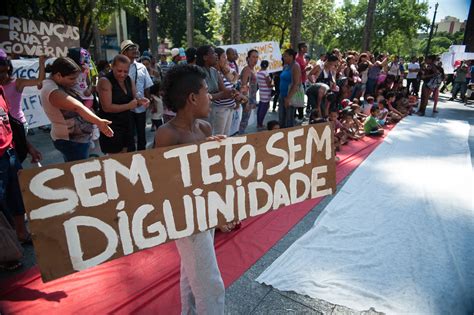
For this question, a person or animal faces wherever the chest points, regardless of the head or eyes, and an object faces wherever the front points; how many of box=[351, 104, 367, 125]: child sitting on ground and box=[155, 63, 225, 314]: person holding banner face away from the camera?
0

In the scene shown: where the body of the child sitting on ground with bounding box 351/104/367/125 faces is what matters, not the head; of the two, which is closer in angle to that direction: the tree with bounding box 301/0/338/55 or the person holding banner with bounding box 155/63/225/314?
the person holding banner

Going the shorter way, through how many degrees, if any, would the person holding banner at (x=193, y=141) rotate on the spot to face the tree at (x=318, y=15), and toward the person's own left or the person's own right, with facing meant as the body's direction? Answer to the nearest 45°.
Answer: approximately 135° to the person's own left

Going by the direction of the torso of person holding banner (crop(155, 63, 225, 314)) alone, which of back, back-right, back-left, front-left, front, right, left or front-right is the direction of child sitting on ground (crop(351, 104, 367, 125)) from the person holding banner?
left

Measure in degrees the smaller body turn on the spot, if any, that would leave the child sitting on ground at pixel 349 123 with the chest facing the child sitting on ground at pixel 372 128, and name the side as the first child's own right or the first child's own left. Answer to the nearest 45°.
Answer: approximately 90° to the first child's own left

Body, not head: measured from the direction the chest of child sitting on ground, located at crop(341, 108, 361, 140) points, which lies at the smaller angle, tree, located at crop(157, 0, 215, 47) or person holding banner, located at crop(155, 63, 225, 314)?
the person holding banner

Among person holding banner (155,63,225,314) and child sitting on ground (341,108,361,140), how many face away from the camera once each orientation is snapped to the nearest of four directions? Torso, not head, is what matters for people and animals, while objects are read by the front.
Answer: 0

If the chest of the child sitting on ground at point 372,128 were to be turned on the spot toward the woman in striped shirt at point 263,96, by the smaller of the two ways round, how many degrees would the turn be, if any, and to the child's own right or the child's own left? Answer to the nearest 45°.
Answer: approximately 135° to the child's own right
